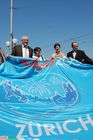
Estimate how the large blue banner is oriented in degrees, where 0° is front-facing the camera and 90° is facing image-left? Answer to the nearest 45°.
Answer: approximately 0°
